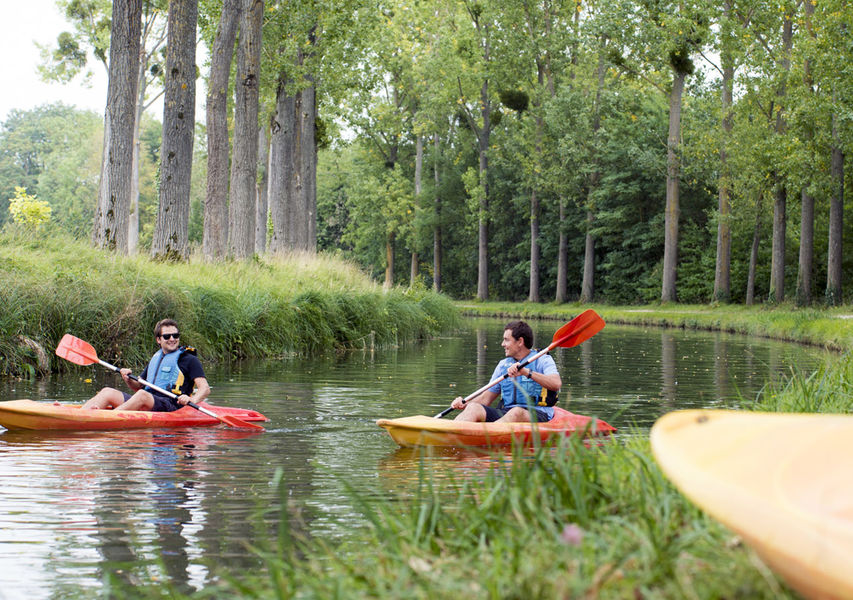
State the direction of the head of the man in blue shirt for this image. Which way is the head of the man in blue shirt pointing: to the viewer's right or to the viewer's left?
to the viewer's left

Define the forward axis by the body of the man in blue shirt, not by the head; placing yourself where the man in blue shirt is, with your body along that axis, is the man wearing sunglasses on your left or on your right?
on your right

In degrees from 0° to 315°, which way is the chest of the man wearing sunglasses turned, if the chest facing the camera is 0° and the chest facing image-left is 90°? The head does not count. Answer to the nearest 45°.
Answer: approximately 45°

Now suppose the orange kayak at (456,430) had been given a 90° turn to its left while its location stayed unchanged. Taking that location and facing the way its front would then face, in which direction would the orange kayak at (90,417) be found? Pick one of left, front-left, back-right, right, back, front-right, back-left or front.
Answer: right

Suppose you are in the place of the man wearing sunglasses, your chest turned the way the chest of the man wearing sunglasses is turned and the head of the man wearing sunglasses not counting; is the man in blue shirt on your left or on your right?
on your left

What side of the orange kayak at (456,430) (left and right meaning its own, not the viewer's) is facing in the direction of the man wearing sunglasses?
front

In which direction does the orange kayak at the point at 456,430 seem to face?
to the viewer's left

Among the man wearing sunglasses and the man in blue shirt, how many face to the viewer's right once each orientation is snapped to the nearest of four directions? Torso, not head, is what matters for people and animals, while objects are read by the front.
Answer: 0

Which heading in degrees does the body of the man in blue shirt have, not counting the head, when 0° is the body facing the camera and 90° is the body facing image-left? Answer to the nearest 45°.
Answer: approximately 45°
